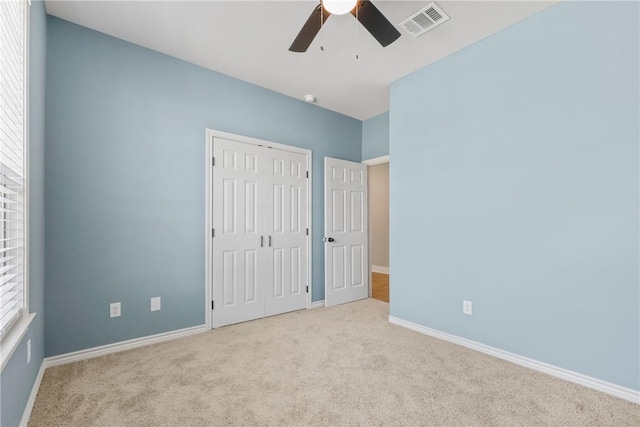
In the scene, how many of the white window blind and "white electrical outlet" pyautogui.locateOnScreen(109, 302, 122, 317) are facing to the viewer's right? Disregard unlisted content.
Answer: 1

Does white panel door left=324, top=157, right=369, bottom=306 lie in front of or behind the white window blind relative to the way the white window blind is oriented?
in front

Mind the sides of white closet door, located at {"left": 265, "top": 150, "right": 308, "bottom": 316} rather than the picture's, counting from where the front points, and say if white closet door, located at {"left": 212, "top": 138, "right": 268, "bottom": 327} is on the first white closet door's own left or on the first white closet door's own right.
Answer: on the first white closet door's own right

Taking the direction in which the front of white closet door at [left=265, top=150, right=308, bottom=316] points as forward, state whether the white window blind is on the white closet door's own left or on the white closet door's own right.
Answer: on the white closet door's own right

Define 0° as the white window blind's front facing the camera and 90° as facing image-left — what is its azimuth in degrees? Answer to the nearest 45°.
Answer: approximately 270°

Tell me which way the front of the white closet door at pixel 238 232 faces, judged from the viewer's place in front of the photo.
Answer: facing the viewer and to the right of the viewer

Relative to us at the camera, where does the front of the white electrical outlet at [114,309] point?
facing the viewer

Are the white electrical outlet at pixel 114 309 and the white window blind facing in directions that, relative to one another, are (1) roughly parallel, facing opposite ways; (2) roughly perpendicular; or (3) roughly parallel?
roughly perpendicular

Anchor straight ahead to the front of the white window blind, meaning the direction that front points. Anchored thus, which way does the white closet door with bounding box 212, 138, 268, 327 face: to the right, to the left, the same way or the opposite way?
to the right

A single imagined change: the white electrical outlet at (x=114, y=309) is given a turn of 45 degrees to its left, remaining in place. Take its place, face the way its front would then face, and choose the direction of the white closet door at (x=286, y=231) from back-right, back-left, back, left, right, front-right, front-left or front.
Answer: front-left

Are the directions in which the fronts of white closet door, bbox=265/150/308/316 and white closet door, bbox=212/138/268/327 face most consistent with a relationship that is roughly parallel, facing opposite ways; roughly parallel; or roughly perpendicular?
roughly parallel

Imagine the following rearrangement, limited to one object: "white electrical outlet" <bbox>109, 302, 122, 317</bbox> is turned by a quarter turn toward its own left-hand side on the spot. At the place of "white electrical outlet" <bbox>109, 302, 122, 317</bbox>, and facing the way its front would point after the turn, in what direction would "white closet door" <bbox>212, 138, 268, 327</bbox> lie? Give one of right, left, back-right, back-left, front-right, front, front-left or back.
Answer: front

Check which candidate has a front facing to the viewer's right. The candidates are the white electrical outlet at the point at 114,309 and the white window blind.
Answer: the white window blind

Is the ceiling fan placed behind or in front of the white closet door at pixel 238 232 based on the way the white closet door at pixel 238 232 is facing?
in front

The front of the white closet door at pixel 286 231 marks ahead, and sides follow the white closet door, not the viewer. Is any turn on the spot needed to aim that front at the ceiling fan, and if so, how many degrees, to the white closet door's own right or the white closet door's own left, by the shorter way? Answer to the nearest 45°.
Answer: approximately 45° to the white closet door's own right

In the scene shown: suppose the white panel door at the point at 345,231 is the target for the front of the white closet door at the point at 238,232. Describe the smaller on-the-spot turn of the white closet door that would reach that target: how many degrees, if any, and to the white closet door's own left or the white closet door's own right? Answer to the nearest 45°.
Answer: approximately 45° to the white closet door's own left

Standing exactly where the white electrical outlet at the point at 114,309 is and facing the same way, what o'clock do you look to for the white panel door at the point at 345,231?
The white panel door is roughly at 9 o'clock from the white electrical outlet.

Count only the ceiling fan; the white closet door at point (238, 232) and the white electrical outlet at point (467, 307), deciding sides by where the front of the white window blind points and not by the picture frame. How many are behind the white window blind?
0
